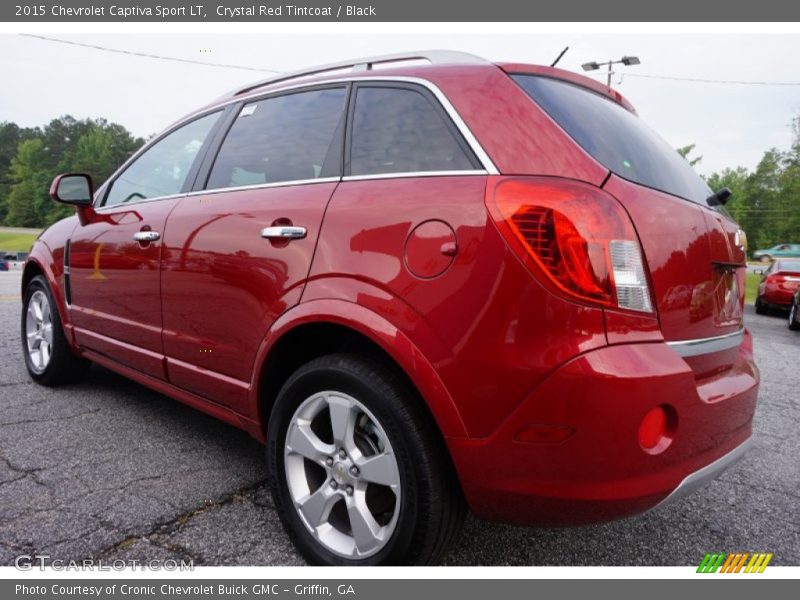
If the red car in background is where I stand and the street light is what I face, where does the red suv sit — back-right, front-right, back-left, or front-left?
back-left

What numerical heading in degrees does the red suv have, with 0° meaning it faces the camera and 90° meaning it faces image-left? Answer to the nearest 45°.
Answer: approximately 135°

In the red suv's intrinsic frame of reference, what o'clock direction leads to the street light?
The street light is roughly at 2 o'clock from the red suv.

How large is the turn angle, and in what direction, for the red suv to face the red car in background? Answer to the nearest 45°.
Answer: approximately 90° to its right
